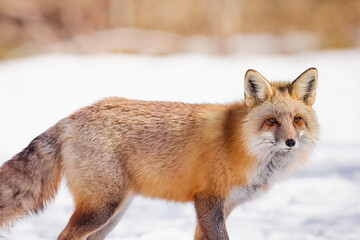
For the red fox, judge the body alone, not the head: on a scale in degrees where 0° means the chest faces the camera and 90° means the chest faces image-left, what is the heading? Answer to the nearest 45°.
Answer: approximately 270°
